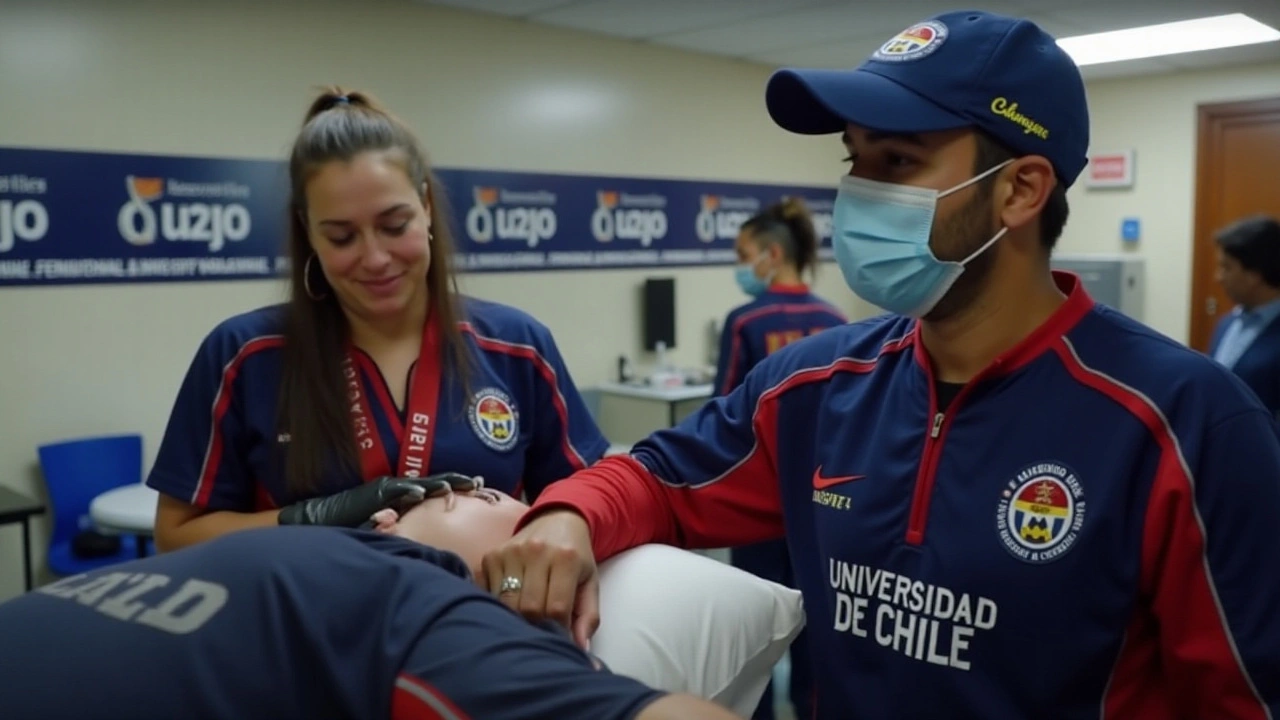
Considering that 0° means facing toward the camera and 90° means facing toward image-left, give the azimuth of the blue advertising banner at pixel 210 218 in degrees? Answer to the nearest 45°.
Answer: approximately 315°

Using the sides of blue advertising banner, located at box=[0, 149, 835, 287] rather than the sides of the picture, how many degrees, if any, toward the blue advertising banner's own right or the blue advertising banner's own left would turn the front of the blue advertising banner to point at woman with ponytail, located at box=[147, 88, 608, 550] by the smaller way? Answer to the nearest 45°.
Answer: approximately 45° to the blue advertising banner's own right

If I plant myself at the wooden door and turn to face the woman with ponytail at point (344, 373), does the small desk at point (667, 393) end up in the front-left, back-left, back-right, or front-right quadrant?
front-right

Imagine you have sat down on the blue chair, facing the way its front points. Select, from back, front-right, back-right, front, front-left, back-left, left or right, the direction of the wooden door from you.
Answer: front-left

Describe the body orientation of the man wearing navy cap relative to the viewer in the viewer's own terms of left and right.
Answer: facing the viewer and to the left of the viewer

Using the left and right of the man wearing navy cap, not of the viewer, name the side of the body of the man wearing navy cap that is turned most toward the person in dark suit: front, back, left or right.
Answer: back

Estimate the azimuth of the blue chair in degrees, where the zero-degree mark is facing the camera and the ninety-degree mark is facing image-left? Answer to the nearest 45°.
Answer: approximately 315°

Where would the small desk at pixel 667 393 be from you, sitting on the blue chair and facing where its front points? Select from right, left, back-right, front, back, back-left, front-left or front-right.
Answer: front-left

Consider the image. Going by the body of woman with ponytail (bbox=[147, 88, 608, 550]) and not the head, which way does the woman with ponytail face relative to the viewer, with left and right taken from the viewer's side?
facing the viewer

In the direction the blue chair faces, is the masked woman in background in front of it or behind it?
in front

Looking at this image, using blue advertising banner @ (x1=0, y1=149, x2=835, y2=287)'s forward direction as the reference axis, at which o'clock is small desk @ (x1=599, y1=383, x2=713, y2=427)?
The small desk is roughly at 10 o'clock from the blue advertising banner.
